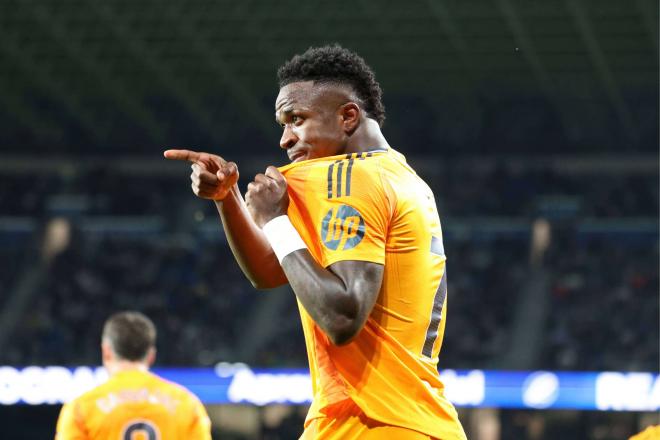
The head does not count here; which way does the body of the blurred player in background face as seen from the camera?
away from the camera

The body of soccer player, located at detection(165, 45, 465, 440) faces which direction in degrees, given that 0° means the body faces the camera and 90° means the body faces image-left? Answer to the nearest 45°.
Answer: approximately 90°

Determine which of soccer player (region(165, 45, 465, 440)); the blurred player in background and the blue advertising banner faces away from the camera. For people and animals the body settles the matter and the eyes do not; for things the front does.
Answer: the blurred player in background

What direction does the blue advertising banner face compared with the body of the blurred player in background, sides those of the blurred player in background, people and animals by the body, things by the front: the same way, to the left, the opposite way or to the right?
the opposite way

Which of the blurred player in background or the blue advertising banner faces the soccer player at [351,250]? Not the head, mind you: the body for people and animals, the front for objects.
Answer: the blue advertising banner

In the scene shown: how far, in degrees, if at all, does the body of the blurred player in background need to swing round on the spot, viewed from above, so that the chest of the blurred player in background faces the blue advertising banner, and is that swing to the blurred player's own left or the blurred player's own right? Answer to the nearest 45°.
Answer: approximately 45° to the blurred player's own right

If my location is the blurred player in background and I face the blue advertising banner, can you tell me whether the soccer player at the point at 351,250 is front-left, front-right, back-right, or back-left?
back-right

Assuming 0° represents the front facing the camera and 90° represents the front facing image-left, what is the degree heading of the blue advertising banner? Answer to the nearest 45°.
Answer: approximately 0°

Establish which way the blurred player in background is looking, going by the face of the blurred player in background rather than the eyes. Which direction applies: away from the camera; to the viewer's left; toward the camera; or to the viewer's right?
away from the camera

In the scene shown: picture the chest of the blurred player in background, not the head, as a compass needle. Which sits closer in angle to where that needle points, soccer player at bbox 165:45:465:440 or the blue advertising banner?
the blue advertising banner
